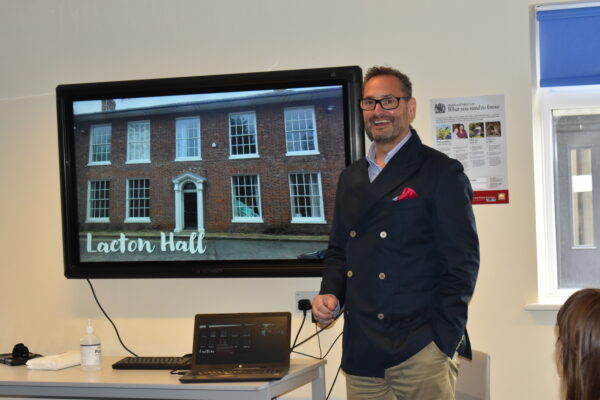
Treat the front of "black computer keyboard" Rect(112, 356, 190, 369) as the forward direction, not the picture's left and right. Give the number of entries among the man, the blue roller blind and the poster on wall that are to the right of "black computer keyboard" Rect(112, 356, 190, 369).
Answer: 0

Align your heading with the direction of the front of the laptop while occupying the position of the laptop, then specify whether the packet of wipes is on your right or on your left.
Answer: on your right

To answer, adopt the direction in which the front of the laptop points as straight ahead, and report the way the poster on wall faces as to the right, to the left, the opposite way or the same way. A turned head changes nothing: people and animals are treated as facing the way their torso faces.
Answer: the same way

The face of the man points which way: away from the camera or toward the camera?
toward the camera

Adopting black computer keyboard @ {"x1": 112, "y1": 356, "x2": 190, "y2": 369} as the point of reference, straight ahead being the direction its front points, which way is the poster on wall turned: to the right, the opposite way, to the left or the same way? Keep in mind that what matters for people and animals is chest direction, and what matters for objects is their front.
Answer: the same way

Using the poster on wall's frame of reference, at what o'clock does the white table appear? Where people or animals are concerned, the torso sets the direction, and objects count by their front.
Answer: The white table is roughly at 2 o'clock from the poster on wall.

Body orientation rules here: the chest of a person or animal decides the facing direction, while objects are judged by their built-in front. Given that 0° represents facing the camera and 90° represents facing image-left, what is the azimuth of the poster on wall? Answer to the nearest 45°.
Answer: approximately 0°

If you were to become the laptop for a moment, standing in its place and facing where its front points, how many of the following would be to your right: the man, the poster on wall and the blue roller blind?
0

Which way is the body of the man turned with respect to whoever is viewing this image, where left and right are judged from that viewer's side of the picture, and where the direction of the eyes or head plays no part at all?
facing the viewer and to the left of the viewer

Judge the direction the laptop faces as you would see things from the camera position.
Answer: facing the viewer

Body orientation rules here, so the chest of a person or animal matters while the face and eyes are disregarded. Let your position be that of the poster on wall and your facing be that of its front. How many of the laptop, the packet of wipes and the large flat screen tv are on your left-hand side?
0

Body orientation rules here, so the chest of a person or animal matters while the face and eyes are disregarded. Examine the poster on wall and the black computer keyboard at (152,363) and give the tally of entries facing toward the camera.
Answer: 2

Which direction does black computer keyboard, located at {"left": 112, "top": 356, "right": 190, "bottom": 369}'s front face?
toward the camera

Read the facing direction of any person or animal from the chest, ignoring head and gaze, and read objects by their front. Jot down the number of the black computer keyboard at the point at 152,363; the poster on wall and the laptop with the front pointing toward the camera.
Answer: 3
